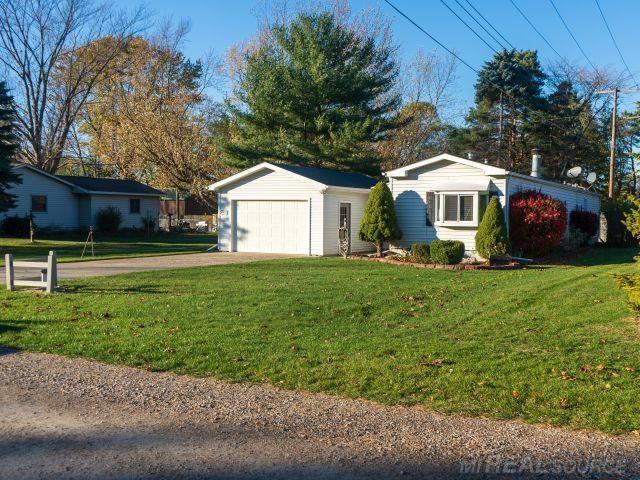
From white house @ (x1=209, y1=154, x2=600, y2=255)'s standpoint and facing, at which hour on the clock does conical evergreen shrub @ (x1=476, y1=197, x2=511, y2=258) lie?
The conical evergreen shrub is roughly at 10 o'clock from the white house.

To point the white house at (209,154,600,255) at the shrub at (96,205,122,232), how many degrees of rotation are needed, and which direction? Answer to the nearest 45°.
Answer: approximately 135° to its right

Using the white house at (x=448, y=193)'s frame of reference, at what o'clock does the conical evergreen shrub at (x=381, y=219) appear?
The conical evergreen shrub is roughly at 1 o'clock from the white house.

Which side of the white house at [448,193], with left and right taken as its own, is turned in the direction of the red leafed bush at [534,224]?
left

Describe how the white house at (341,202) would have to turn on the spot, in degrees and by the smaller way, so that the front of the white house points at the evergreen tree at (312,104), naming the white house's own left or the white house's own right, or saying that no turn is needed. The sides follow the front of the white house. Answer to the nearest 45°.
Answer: approximately 180°

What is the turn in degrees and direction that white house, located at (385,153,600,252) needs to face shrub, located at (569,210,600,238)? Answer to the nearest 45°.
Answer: approximately 135° to its left

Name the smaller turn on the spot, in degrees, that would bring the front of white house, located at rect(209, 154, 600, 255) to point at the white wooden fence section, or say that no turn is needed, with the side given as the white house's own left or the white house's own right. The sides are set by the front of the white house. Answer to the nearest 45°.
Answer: approximately 45° to the white house's own right

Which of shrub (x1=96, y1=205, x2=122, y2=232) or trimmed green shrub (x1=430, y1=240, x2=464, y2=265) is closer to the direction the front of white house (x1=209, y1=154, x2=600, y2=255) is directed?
the trimmed green shrub

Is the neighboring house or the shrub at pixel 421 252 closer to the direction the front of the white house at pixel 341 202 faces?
the shrub

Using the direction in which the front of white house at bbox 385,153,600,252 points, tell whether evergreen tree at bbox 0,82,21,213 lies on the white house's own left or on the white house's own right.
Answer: on the white house's own right

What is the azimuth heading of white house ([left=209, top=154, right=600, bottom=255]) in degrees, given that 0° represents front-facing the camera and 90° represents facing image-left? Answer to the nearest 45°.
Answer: approximately 0°
